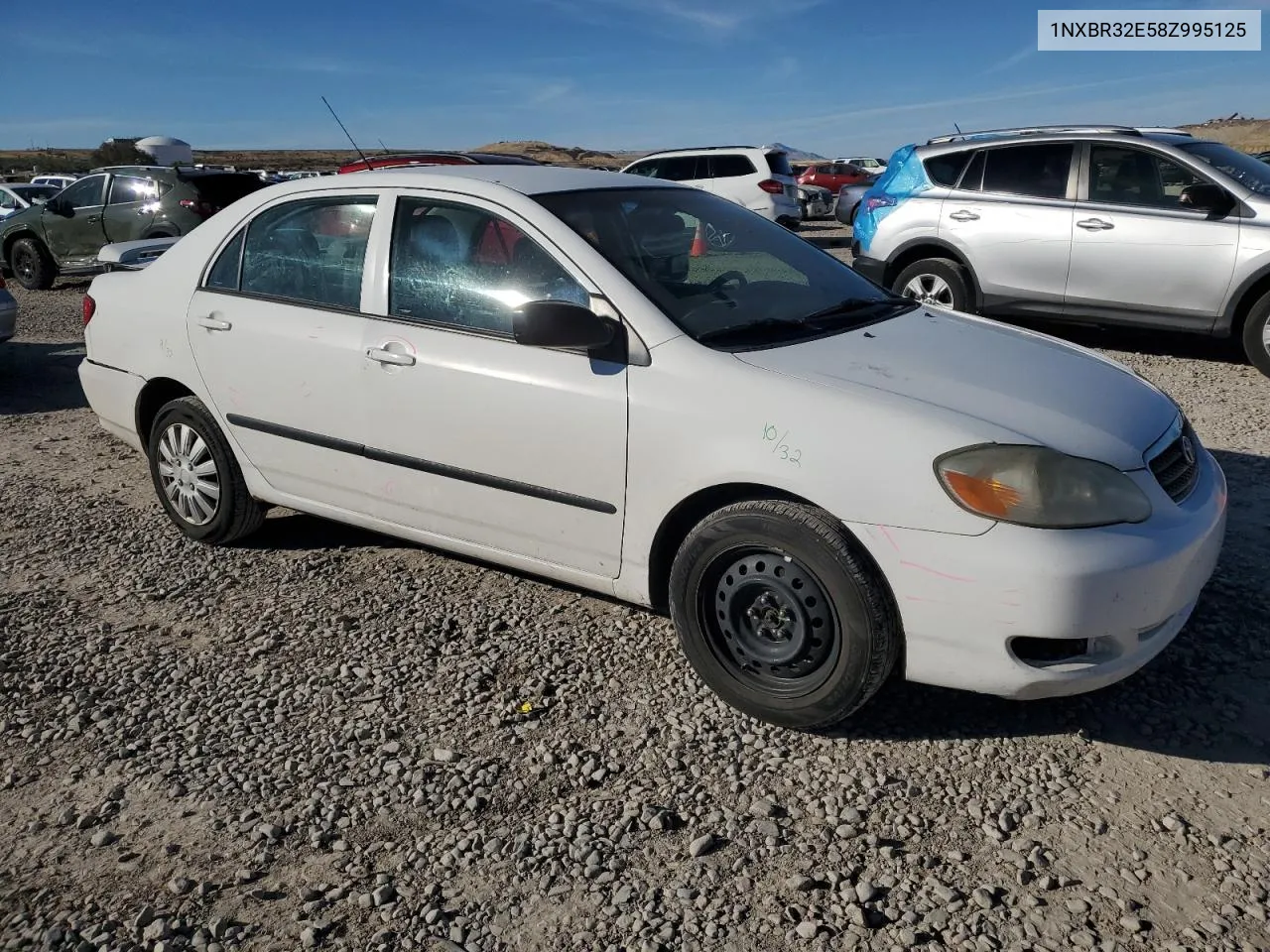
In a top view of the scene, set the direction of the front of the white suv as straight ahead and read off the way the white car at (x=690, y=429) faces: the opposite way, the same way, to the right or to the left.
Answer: the opposite way

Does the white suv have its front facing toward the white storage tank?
yes

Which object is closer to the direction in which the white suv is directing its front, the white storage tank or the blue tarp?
the white storage tank

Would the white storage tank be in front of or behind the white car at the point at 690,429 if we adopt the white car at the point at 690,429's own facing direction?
behind

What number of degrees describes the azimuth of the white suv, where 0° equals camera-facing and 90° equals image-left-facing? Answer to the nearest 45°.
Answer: approximately 135°

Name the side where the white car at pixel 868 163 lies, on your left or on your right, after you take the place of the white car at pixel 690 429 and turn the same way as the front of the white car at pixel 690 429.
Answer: on your left

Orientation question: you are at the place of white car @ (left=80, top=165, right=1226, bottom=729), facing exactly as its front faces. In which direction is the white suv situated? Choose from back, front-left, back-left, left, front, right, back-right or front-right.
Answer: back-left

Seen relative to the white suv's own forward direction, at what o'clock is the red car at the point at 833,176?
The red car is roughly at 2 o'clock from the white suv.

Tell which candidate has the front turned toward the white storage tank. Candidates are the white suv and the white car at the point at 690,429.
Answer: the white suv
